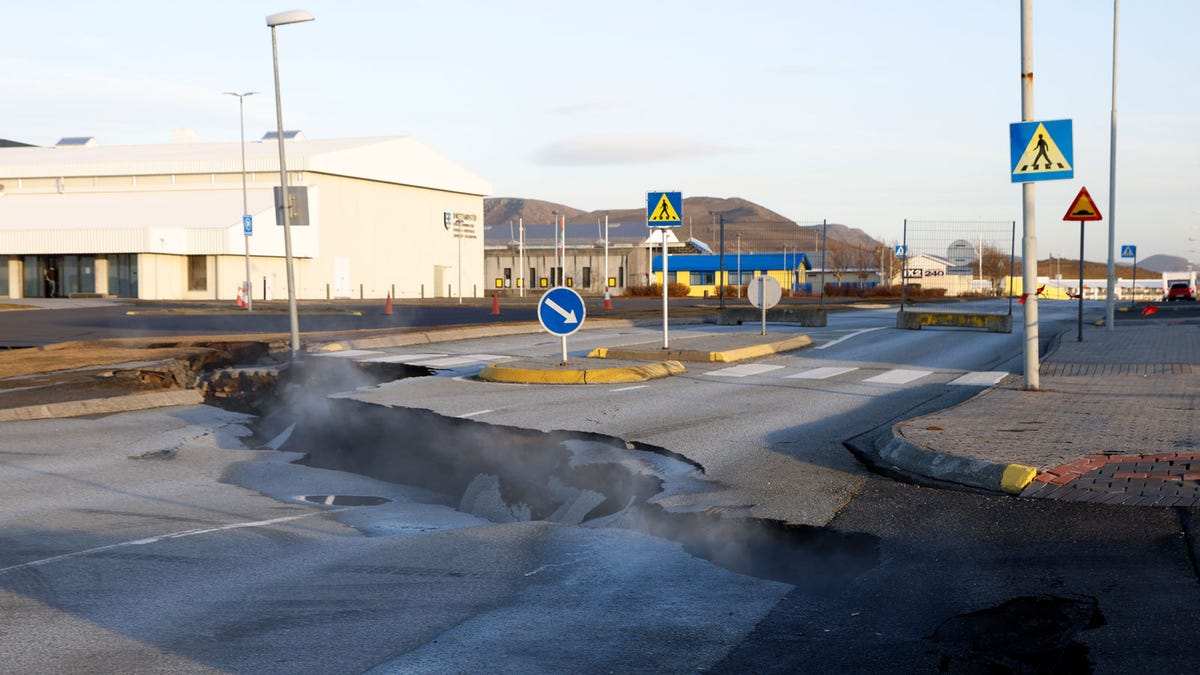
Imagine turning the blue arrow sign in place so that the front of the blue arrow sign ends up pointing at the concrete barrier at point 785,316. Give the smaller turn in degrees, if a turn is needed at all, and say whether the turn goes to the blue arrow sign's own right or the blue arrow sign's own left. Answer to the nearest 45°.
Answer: approximately 135° to the blue arrow sign's own left

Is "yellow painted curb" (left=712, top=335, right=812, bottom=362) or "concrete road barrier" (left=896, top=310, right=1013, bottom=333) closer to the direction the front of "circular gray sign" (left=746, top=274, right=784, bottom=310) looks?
the concrete road barrier

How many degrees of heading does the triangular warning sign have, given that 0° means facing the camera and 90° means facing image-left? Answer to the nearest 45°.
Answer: approximately 0°

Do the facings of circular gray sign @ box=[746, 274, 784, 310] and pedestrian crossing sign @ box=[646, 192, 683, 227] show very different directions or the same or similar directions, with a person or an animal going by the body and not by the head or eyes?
very different directions

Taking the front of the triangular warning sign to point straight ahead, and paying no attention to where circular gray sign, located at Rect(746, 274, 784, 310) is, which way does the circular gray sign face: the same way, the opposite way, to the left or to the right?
the opposite way

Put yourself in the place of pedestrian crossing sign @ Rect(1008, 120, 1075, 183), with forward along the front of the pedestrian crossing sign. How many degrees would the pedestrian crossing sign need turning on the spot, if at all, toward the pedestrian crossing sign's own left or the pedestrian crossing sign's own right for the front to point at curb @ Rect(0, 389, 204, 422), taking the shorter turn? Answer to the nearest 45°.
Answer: approximately 90° to the pedestrian crossing sign's own right

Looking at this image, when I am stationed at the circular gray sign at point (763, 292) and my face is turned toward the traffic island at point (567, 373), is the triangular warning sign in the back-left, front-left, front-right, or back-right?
back-left

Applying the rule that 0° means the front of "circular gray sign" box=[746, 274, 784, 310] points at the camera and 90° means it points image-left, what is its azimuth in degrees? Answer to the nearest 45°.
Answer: approximately 180°

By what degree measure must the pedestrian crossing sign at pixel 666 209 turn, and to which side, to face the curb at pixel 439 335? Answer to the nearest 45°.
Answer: approximately 135° to its right
